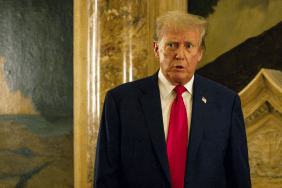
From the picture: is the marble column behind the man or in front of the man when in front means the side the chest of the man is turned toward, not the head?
behind

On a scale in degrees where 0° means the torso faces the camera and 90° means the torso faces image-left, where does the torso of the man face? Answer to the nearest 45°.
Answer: approximately 0°
